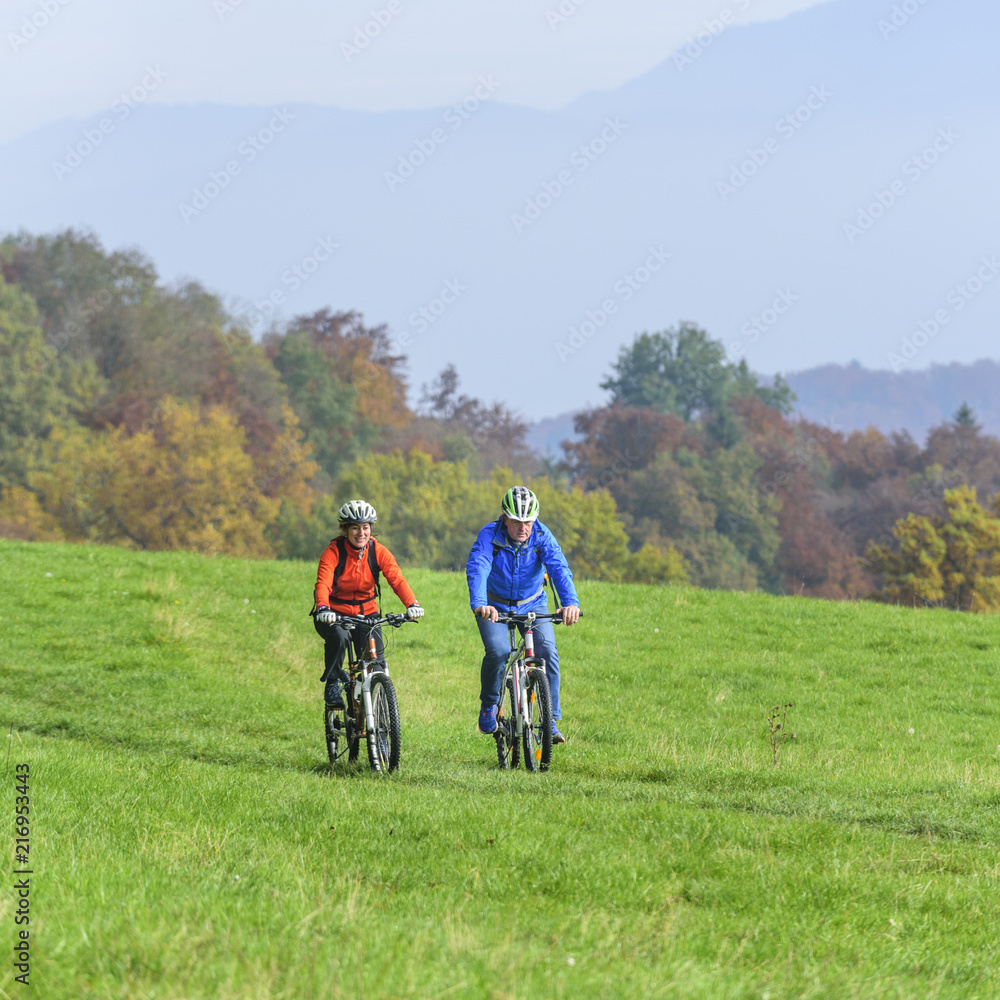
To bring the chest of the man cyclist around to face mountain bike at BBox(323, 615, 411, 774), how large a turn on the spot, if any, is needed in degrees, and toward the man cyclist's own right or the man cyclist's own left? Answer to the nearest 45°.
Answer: approximately 90° to the man cyclist's own right

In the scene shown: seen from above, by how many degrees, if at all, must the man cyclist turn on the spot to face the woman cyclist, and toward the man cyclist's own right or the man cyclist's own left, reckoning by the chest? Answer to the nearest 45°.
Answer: approximately 90° to the man cyclist's own right

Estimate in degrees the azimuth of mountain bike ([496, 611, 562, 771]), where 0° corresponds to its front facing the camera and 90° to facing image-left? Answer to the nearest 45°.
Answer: approximately 0°

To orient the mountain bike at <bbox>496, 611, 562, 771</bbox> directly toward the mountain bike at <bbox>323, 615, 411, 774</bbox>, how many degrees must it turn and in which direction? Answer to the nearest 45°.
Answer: approximately 90° to its right

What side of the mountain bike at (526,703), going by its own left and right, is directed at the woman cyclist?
right

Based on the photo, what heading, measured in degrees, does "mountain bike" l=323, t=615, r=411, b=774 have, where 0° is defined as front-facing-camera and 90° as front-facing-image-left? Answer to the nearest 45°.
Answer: approximately 315°

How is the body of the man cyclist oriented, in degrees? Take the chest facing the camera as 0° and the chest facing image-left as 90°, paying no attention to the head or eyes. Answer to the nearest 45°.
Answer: approximately 0°
